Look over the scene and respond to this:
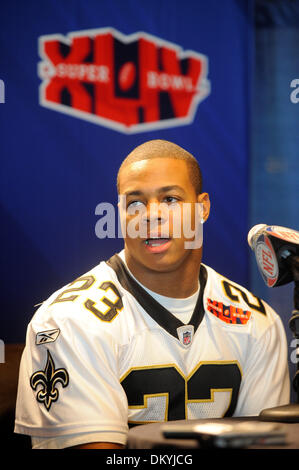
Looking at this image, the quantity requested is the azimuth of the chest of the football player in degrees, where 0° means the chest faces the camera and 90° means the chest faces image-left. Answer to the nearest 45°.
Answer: approximately 315°
